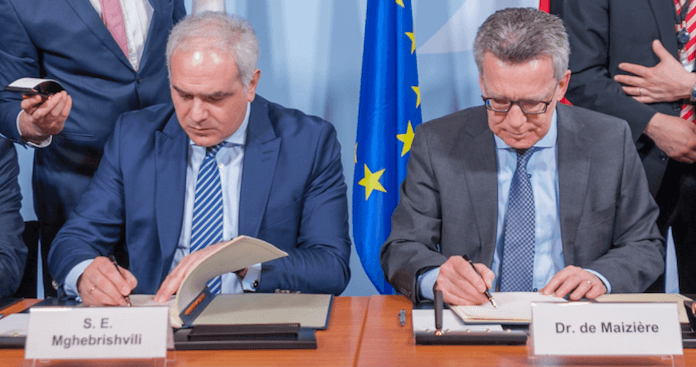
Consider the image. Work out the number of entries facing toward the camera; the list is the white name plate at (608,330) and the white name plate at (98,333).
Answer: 2

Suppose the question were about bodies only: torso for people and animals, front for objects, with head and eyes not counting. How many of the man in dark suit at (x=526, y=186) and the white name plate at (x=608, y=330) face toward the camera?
2

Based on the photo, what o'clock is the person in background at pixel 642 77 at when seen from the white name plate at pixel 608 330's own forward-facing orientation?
The person in background is roughly at 6 o'clock from the white name plate.

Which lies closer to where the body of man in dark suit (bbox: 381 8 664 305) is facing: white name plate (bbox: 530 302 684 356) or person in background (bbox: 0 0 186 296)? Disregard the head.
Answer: the white name plate

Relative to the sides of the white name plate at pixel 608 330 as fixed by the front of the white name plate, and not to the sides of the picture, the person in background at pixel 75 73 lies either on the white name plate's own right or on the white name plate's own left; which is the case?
on the white name plate's own right

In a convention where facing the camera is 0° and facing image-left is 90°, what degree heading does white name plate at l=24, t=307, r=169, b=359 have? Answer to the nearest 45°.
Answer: approximately 0°

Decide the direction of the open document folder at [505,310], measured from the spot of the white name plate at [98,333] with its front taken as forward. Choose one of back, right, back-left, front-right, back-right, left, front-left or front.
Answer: left
